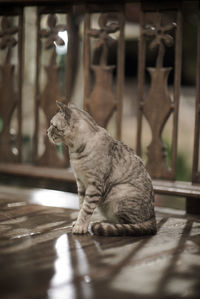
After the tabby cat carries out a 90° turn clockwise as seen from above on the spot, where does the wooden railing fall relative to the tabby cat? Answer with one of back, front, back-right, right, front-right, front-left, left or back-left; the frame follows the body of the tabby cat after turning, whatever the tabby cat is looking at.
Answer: front

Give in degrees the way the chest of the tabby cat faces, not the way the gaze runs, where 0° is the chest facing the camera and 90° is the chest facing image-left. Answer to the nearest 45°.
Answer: approximately 90°
